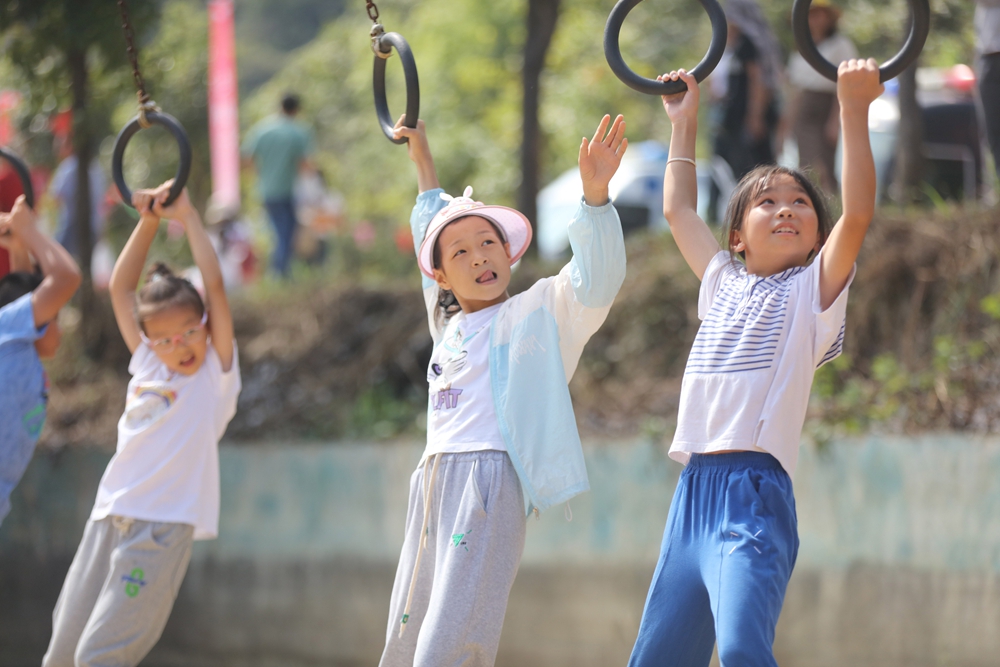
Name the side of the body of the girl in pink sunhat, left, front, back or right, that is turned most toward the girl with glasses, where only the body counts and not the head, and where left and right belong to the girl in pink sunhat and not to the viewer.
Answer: right

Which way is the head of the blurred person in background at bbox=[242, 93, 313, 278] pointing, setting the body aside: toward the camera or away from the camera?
away from the camera

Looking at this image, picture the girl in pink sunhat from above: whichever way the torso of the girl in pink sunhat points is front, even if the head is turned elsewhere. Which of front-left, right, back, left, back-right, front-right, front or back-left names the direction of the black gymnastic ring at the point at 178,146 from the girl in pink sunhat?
right

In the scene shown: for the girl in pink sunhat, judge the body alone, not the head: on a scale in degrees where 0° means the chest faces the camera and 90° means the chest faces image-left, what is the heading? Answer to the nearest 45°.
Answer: approximately 45°

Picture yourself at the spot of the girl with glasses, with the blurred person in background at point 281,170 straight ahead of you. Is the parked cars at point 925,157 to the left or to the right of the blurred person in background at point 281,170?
right

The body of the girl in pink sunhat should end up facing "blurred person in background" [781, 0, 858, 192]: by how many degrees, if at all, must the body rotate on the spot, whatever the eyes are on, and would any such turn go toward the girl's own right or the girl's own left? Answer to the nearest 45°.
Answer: approximately 180°

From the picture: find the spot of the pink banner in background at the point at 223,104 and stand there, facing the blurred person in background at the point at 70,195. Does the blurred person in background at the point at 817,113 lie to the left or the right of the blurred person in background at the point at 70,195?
left

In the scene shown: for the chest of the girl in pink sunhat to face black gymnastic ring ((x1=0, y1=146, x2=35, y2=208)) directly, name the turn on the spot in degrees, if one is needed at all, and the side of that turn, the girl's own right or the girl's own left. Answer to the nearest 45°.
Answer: approximately 90° to the girl's own right

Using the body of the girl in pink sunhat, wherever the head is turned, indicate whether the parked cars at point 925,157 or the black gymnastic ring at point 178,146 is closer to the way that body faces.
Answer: the black gymnastic ring

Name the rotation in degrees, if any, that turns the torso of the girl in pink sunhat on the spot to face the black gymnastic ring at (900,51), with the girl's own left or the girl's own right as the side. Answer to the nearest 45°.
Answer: approximately 135° to the girl's own left
